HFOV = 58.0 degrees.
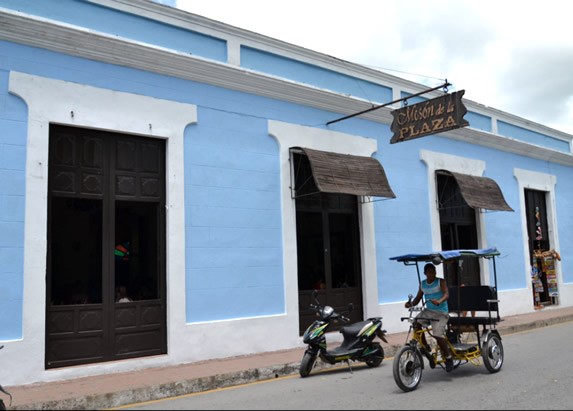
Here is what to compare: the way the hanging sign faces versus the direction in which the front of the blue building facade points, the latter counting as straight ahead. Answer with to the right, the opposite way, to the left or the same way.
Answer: to the right

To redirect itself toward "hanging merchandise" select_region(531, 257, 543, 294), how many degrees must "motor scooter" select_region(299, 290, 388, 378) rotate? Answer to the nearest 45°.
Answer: approximately 180°

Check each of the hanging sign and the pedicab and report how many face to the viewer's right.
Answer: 0

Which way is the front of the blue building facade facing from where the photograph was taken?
facing the viewer and to the right of the viewer

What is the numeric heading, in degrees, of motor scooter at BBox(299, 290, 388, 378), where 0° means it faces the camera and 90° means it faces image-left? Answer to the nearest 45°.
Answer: approximately 45°

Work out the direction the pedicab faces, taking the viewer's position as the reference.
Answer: facing the viewer and to the left of the viewer

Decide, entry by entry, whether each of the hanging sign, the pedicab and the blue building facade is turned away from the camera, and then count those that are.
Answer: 0

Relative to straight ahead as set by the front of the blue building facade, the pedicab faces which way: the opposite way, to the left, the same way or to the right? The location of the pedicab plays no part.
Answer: to the right

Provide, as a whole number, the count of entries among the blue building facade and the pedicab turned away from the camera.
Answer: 0

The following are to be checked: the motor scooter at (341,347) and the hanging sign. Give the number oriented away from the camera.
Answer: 0

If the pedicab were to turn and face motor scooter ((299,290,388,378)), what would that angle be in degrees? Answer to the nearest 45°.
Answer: approximately 45° to its right

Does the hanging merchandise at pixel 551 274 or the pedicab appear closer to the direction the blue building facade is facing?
the pedicab

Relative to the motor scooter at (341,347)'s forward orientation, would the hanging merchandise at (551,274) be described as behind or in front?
behind
